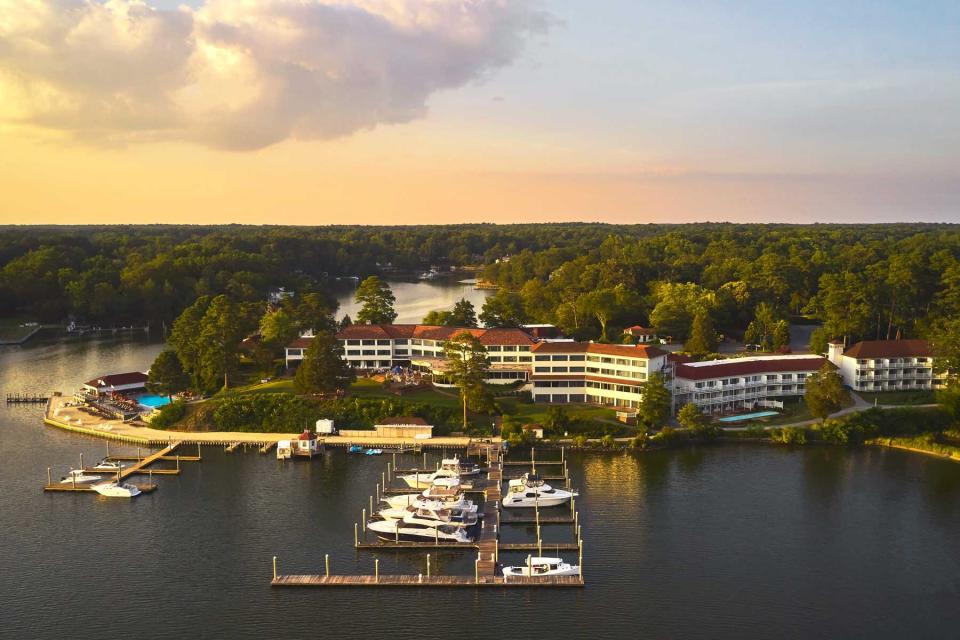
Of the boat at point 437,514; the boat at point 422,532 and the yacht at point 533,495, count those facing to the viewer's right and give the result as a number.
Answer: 1

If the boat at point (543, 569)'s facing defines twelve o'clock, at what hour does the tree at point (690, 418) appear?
The tree is roughly at 10 o'clock from the boat.

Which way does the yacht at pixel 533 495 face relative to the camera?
to the viewer's right

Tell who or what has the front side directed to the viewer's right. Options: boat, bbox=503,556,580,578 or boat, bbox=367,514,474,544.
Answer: boat, bbox=503,556,580,578

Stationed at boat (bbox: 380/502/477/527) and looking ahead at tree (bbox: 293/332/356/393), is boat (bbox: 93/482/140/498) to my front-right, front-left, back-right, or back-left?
front-left

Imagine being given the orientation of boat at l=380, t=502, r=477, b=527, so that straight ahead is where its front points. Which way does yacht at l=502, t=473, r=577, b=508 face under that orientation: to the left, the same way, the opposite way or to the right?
the opposite way

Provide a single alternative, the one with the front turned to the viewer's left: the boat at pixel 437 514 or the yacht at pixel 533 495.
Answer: the boat

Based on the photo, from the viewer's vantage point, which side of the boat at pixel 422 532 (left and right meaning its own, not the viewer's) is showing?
left

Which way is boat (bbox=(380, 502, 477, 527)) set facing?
to the viewer's left

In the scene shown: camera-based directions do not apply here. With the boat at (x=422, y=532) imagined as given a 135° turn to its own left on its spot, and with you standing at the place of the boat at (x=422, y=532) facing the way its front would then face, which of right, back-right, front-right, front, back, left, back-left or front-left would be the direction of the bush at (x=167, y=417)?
back

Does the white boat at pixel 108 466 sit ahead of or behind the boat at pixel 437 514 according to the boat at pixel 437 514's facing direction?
ahead
